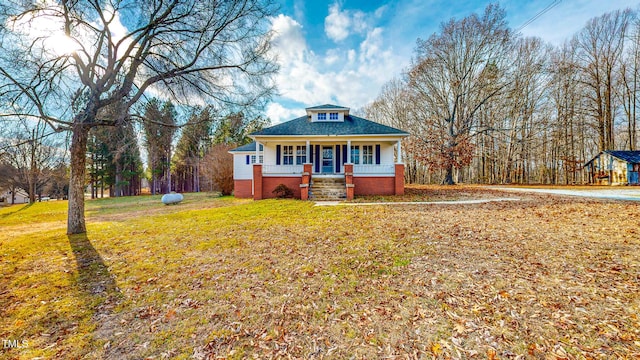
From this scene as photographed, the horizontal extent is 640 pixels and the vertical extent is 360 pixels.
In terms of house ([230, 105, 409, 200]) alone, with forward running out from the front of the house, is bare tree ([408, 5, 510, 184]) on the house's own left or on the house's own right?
on the house's own left

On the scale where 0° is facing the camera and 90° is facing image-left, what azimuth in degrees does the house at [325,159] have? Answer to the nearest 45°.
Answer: approximately 0°

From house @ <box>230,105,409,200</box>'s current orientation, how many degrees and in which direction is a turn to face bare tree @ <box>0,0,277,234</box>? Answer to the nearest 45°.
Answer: approximately 45° to its right

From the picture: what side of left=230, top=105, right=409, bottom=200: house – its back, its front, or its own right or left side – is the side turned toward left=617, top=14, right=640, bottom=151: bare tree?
left

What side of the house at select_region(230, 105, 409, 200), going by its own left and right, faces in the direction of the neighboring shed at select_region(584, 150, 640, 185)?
left

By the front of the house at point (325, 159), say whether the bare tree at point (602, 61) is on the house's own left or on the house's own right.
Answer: on the house's own left
